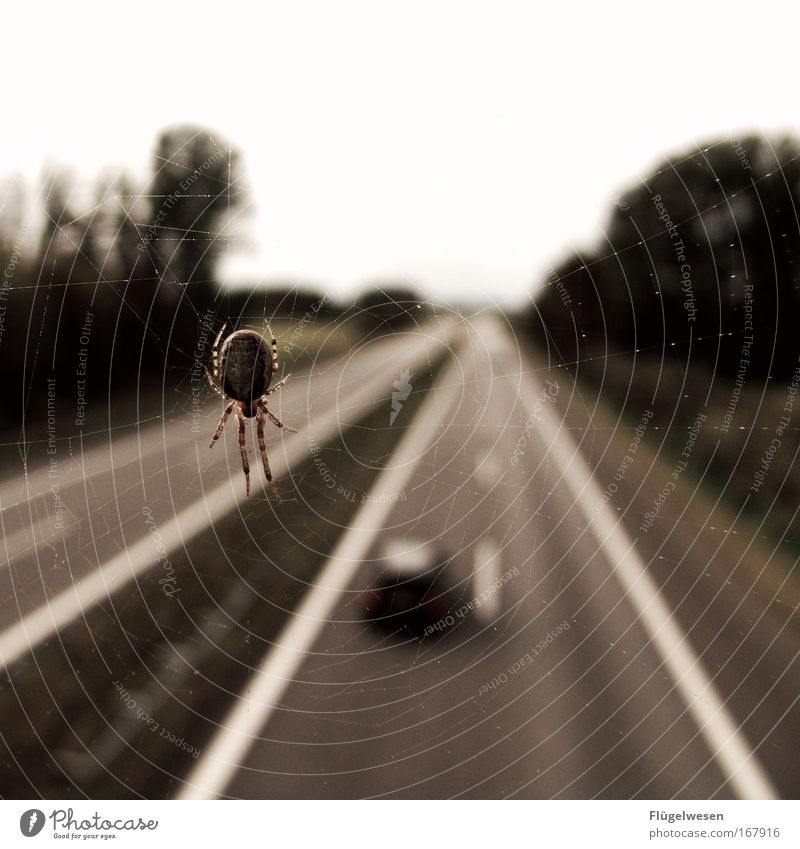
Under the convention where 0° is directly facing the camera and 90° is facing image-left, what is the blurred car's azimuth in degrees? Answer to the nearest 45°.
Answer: approximately 180°
